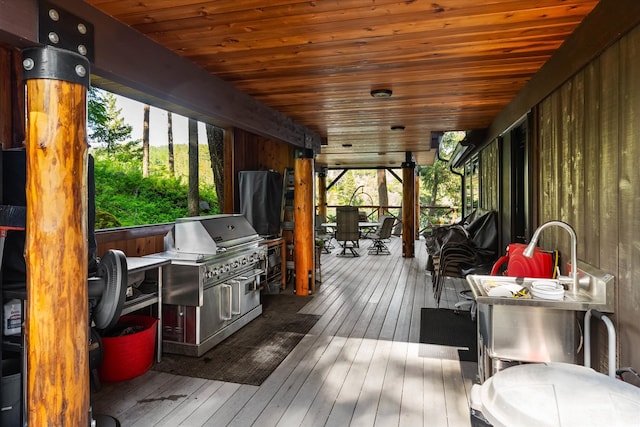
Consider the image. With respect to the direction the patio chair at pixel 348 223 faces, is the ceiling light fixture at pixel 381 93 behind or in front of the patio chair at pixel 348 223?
behind

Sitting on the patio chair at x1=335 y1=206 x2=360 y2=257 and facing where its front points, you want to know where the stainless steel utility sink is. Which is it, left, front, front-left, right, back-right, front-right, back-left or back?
back

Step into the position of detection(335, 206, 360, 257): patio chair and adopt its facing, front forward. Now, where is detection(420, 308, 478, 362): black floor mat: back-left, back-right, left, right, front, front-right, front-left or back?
back

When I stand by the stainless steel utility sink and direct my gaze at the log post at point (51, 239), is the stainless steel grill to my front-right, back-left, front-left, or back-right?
front-right

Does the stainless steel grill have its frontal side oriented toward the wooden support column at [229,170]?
no

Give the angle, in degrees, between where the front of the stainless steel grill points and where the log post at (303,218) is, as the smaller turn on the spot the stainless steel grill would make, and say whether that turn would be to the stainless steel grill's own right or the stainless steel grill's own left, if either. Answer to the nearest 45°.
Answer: approximately 90° to the stainless steel grill's own left

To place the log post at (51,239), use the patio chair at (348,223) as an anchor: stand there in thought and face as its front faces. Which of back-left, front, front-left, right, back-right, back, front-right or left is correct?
back

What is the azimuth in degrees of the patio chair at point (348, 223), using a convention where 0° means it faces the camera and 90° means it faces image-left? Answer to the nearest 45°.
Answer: approximately 180°

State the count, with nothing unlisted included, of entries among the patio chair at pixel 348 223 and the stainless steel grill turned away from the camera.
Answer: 1

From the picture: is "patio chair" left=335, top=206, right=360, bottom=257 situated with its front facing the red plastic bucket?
no

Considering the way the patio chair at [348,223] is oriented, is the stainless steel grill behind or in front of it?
behind

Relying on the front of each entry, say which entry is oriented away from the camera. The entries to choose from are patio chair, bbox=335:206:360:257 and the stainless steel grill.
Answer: the patio chair

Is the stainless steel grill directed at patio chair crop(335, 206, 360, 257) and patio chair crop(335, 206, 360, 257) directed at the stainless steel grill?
no

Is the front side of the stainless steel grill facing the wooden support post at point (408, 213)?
no

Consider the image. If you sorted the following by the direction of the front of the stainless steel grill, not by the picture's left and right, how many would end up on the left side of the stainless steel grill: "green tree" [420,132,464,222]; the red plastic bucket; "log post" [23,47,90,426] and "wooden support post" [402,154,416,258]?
2
